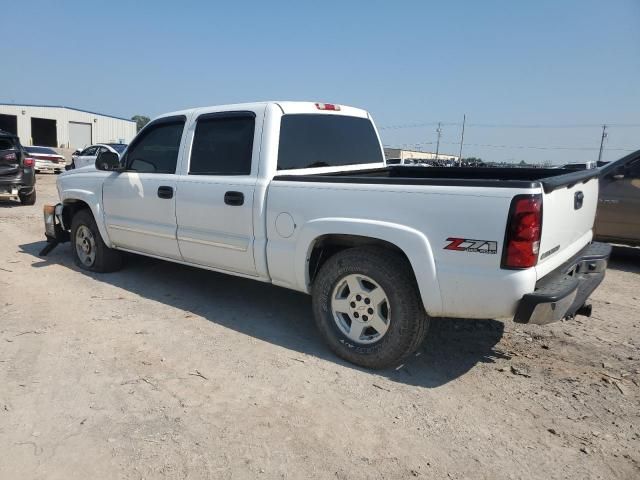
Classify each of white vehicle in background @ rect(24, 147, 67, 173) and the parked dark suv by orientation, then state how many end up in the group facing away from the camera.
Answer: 2

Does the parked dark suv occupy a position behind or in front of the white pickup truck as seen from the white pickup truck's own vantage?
in front

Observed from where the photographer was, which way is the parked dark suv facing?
facing away from the viewer

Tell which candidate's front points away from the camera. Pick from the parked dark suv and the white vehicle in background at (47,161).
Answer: the parked dark suv

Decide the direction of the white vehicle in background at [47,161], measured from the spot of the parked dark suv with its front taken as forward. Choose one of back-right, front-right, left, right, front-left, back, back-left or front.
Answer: front

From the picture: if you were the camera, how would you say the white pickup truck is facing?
facing away from the viewer and to the left of the viewer
